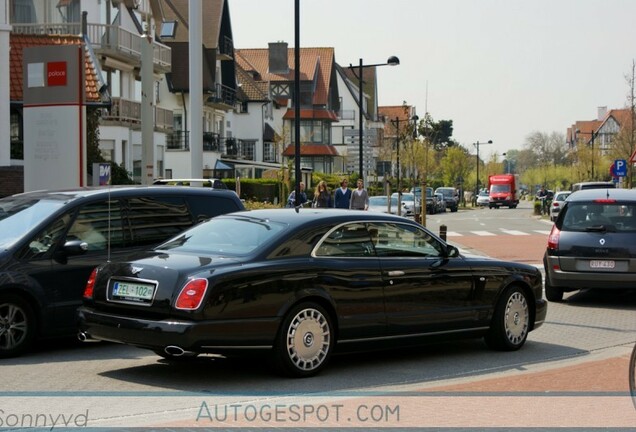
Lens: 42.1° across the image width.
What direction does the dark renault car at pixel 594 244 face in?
away from the camera

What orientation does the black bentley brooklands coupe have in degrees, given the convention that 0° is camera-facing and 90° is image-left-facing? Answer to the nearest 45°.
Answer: approximately 225°

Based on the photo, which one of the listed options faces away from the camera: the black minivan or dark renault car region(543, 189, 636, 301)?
the dark renault car

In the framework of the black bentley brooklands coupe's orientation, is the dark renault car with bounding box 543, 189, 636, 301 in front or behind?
in front

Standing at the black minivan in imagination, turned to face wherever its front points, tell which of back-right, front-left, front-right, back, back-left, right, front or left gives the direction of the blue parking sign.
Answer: back

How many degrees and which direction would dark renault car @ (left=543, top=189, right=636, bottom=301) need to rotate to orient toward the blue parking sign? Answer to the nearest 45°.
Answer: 0° — it already faces it

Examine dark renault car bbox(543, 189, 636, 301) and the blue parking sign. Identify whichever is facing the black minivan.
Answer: the blue parking sign

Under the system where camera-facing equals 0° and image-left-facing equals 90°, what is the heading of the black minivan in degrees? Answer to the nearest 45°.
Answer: approximately 45°

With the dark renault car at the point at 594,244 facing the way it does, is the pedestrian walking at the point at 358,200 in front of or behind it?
in front

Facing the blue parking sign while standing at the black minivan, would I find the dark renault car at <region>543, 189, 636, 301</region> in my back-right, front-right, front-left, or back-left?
front-right

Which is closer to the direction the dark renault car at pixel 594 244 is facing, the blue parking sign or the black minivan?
the blue parking sign

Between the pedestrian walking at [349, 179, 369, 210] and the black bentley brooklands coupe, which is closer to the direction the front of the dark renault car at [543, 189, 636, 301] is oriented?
the pedestrian walking

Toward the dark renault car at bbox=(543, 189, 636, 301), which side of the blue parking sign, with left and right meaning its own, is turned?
front

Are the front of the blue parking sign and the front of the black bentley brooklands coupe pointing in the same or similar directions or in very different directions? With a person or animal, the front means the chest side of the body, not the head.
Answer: very different directions

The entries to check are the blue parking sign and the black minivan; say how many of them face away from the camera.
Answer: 0

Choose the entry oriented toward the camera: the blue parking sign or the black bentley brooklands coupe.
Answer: the blue parking sign

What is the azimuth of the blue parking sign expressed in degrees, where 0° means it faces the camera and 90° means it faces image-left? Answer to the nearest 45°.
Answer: approximately 0°
